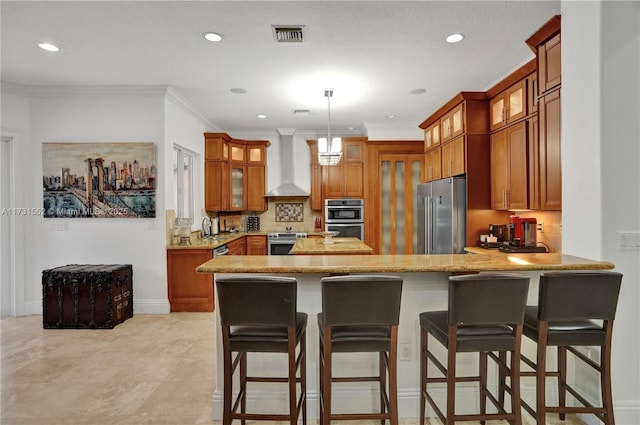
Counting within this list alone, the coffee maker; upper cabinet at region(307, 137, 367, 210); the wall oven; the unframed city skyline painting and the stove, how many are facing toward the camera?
4

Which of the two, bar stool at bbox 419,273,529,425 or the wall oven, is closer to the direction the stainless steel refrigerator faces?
the bar stool

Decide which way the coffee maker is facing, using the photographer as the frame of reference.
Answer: facing to the left of the viewer

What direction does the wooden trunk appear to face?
toward the camera

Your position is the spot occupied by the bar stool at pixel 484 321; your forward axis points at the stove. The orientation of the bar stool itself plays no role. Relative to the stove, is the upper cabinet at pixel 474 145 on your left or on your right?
right

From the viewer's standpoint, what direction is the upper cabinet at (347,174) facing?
toward the camera

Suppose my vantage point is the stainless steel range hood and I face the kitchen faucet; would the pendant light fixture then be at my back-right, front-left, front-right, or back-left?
front-left

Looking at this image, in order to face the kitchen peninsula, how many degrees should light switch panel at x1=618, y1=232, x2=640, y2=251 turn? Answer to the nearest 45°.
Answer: approximately 45° to its right

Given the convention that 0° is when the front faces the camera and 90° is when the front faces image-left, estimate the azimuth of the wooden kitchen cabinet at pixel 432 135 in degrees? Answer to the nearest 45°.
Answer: approximately 45°

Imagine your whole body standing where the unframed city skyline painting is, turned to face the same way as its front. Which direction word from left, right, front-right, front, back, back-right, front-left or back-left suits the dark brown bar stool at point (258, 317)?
front

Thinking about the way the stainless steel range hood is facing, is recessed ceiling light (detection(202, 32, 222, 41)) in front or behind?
in front

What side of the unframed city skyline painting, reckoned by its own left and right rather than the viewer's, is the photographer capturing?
front

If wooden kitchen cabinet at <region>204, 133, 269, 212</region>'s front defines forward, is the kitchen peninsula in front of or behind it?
in front

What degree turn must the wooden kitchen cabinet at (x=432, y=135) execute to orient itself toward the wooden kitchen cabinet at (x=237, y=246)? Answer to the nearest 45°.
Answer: approximately 45° to its right

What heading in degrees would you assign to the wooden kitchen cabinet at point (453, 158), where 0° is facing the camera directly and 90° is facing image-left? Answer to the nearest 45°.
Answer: approximately 45°

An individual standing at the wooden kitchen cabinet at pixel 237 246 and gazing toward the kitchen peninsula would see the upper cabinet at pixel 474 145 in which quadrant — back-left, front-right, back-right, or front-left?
front-left
